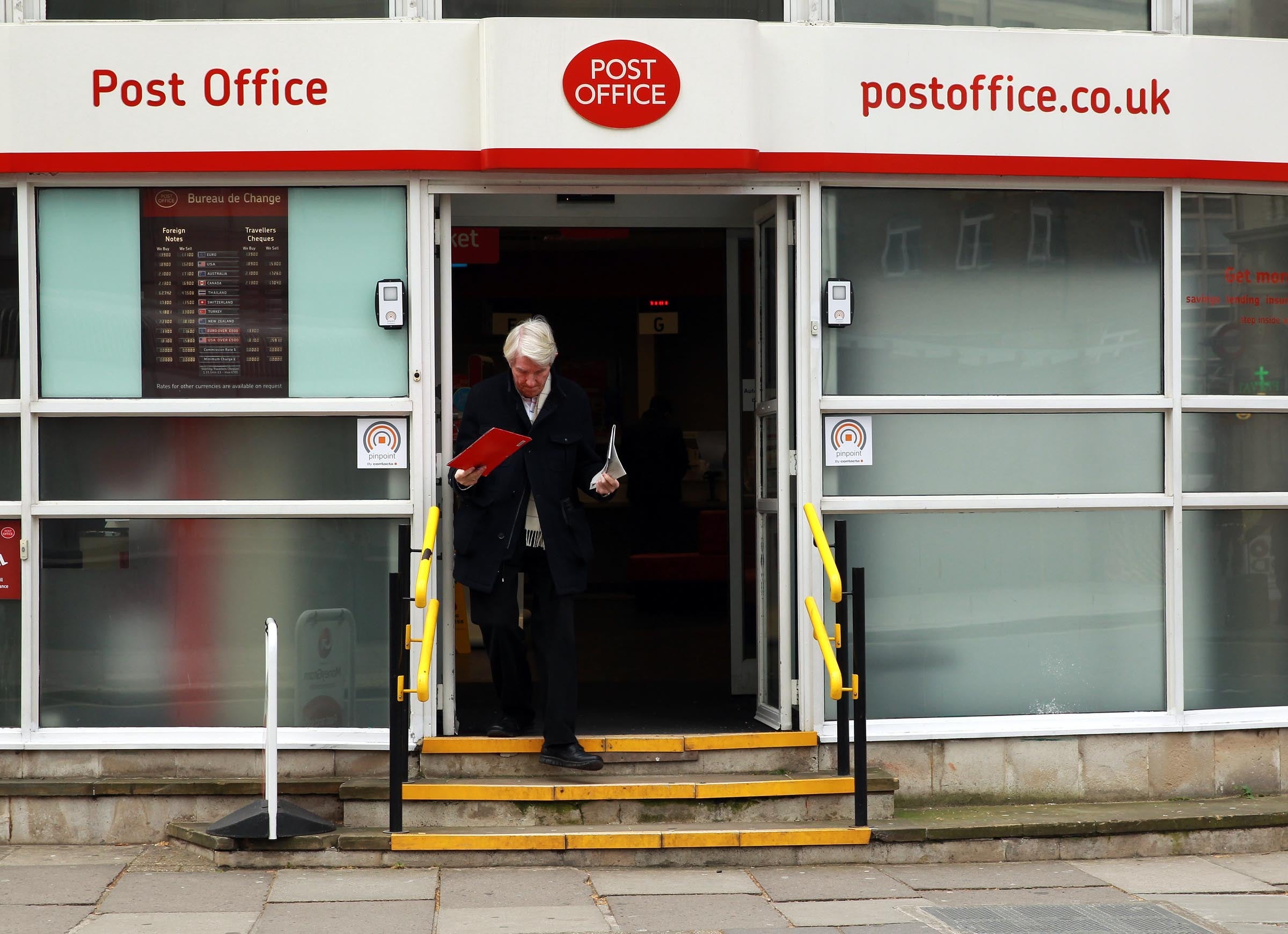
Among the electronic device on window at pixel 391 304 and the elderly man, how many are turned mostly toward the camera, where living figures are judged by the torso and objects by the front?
2

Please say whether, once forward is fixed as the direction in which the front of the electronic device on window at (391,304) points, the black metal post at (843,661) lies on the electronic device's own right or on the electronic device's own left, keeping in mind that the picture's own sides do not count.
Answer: on the electronic device's own left

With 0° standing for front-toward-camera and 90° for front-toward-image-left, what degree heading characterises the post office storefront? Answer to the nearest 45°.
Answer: approximately 0°

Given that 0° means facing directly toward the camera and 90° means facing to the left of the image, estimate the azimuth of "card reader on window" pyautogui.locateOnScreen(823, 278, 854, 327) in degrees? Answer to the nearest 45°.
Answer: approximately 0°
